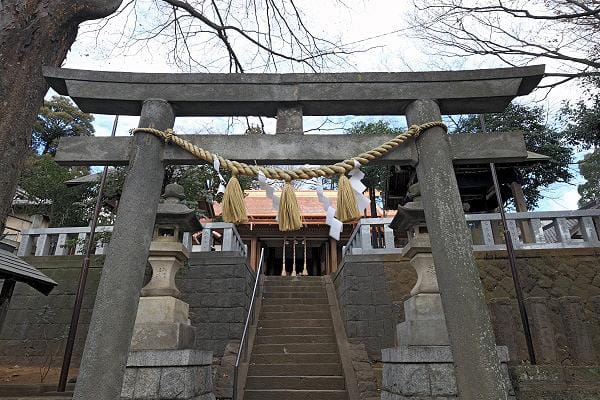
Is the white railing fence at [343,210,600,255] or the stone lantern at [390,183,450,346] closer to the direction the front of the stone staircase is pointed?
the stone lantern

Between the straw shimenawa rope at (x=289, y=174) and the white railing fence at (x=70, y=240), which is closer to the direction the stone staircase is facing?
the straw shimenawa rope

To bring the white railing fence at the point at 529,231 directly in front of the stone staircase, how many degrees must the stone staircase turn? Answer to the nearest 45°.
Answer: approximately 90° to its left

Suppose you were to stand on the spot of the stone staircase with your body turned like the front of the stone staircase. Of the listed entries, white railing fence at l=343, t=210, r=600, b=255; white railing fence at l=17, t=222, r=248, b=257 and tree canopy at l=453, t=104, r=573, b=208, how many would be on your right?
1

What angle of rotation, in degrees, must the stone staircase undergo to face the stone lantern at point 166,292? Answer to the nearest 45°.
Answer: approximately 45° to its right

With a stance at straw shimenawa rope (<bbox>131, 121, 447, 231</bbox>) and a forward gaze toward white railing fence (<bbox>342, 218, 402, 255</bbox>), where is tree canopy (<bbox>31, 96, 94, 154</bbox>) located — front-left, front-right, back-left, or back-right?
front-left

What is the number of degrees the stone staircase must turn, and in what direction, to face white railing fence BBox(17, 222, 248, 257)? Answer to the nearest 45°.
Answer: approximately 90° to its right

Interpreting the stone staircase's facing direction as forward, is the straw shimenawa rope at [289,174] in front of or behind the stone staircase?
in front

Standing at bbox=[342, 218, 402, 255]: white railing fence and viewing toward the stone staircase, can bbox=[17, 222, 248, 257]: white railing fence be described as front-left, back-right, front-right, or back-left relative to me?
front-right

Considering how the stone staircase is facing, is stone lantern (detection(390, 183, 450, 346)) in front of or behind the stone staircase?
in front

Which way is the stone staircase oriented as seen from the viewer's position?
toward the camera

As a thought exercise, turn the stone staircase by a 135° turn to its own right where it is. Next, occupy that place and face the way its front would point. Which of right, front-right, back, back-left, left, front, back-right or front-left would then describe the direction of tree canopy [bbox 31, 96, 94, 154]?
front
